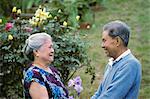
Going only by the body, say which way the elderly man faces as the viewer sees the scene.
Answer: to the viewer's left

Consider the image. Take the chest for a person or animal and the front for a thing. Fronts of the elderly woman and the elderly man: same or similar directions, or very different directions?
very different directions

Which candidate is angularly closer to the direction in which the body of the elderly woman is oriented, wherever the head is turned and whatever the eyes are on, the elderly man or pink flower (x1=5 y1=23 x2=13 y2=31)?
the elderly man

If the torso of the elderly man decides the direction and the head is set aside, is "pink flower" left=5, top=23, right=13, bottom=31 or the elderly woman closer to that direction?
the elderly woman

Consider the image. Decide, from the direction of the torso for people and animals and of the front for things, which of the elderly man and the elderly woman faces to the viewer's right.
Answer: the elderly woman

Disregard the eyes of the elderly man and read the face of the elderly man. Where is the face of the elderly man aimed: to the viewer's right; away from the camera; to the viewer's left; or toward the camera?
to the viewer's left

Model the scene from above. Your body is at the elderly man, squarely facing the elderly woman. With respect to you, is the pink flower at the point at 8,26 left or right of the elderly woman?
right

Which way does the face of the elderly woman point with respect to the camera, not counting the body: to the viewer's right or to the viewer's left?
to the viewer's right

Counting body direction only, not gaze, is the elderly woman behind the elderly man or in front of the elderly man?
in front

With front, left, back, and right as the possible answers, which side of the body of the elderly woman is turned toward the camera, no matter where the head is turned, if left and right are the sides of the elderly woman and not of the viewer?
right

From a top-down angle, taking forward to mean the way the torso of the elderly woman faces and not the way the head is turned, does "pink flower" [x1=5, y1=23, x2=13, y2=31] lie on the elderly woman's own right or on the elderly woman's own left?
on the elderly woman's own left
